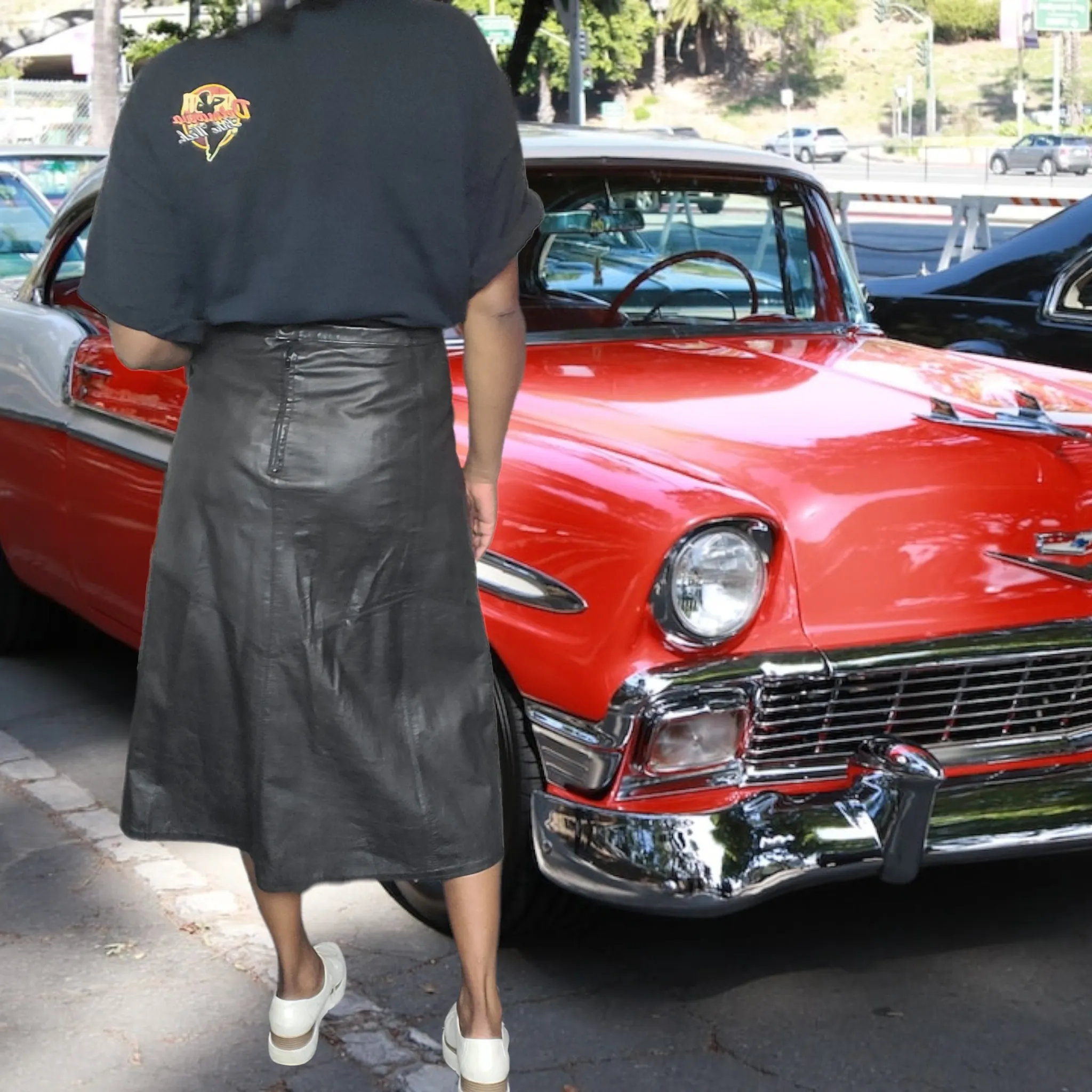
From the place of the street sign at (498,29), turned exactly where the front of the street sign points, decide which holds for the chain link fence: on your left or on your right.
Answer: on your right

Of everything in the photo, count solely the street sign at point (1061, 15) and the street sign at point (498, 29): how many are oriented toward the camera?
2

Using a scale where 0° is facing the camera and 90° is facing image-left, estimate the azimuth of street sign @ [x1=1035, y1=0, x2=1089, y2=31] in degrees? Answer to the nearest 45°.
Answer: approximately 0°

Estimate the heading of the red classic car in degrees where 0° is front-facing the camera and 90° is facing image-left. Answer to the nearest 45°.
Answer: approximately 315°

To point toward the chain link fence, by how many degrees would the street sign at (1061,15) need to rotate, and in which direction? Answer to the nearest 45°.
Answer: approximately 45° to its right

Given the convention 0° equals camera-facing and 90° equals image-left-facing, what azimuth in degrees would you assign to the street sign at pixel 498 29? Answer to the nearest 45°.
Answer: approximately 0°

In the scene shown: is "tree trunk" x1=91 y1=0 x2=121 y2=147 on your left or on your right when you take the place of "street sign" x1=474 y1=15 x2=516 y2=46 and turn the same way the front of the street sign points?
on your right

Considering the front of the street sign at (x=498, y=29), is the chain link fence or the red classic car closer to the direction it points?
the red classic car

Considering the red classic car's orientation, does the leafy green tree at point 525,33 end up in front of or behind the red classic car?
behind

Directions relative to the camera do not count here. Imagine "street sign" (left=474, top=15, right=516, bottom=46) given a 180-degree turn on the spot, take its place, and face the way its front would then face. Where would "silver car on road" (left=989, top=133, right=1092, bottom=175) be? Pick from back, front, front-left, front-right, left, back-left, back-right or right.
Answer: front-right
